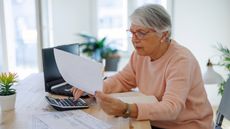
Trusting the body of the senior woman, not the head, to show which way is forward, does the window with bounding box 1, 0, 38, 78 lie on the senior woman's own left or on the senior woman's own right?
on the senior woman's own right

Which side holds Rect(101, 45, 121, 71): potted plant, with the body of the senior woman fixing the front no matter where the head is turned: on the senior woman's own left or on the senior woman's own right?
on the senior woman's own right

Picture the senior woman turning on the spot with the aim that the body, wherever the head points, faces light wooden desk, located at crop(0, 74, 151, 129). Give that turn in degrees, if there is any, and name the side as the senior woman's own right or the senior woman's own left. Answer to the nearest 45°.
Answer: approximately 45° to the senior woman's own right

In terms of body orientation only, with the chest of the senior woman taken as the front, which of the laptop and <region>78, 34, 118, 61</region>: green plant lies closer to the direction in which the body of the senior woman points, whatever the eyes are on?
the laptop

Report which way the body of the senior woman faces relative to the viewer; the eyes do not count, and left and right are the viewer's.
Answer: facing the viewer and to the left of the viewer
